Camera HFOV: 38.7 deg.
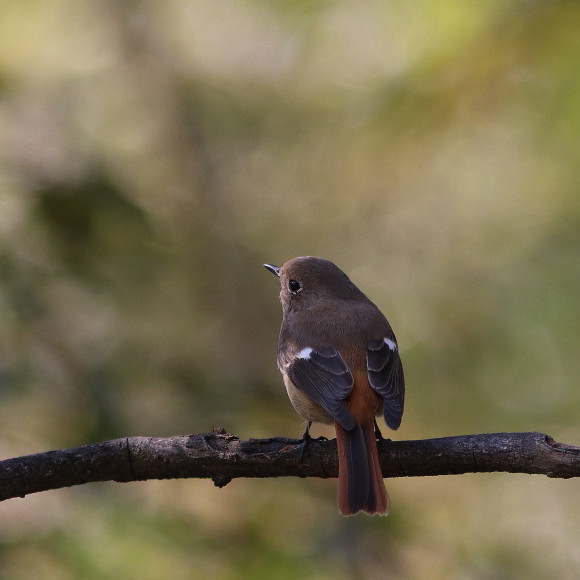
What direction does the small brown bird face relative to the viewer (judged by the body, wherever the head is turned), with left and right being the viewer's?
facing away from the viewer and to the left of the viewer
